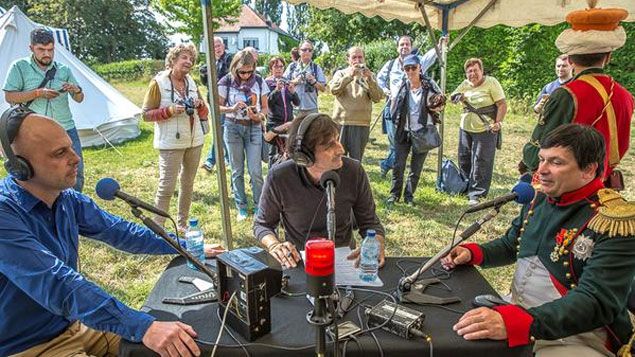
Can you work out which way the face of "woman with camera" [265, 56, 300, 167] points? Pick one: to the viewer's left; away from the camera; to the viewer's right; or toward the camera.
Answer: toward the camera

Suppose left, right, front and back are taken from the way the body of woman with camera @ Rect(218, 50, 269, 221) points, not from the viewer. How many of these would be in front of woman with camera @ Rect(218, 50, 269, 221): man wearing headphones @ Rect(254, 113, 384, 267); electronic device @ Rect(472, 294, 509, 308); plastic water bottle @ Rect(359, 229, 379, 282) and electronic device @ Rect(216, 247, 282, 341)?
4

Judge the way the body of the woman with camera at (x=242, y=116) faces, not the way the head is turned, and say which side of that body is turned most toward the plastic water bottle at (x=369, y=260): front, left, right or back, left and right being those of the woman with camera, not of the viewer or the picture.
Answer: front

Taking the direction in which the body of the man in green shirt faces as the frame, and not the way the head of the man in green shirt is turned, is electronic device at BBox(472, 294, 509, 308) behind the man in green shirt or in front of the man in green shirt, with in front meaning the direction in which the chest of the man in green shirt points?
in front

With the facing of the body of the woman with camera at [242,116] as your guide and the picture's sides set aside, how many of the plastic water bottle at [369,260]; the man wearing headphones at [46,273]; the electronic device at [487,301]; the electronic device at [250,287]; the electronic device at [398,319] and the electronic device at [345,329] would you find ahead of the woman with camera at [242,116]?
6

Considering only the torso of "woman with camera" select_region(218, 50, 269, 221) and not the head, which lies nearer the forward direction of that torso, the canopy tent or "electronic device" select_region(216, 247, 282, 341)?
the electronic device

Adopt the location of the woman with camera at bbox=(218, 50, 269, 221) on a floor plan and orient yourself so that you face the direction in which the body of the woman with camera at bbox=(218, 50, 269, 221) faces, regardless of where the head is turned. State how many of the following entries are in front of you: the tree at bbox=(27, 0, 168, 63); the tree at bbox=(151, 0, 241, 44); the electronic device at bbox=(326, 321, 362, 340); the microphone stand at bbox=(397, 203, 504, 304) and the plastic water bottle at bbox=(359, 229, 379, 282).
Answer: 3

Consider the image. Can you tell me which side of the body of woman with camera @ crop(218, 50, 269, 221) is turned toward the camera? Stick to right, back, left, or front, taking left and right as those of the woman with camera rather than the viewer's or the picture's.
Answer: front

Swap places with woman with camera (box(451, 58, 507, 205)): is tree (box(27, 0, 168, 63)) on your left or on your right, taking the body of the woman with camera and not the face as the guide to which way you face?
on your right

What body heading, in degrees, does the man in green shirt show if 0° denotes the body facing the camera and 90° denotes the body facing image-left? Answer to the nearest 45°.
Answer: approximately 315°

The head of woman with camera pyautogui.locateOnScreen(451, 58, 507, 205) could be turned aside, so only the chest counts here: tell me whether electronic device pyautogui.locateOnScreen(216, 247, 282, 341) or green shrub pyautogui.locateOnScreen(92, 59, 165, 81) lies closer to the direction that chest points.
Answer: the electronic device

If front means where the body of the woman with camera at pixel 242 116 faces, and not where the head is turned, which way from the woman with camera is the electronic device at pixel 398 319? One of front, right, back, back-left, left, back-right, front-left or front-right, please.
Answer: front

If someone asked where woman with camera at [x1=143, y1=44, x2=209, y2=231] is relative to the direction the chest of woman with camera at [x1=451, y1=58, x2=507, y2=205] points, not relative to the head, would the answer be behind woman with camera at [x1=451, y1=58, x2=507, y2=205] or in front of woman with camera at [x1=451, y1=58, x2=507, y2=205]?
in front

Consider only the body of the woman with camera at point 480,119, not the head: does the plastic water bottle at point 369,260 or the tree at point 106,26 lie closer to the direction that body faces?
the plastic water bottle

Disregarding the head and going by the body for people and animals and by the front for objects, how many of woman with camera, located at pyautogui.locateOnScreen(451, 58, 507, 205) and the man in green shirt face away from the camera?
0

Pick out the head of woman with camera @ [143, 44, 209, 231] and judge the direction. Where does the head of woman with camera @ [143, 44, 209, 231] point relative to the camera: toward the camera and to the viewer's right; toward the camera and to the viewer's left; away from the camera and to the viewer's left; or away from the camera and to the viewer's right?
toward the camera and to the viewer's right
